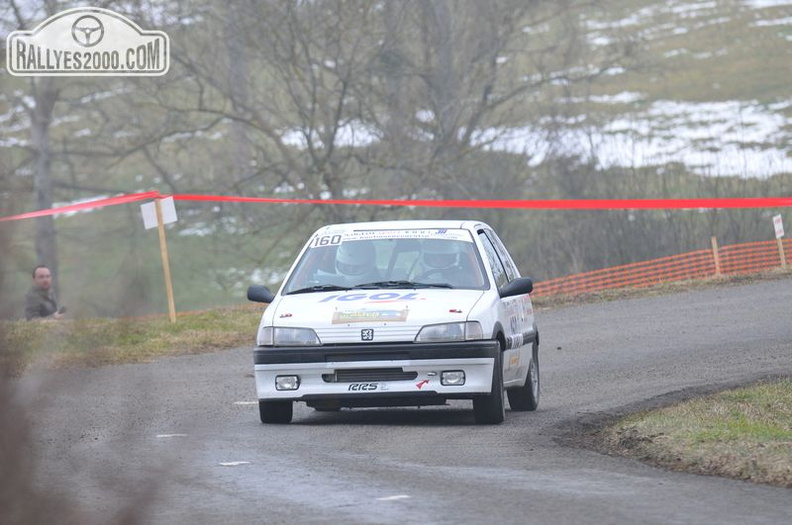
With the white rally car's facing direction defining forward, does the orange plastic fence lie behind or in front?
behind

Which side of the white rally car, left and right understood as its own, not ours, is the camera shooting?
front
